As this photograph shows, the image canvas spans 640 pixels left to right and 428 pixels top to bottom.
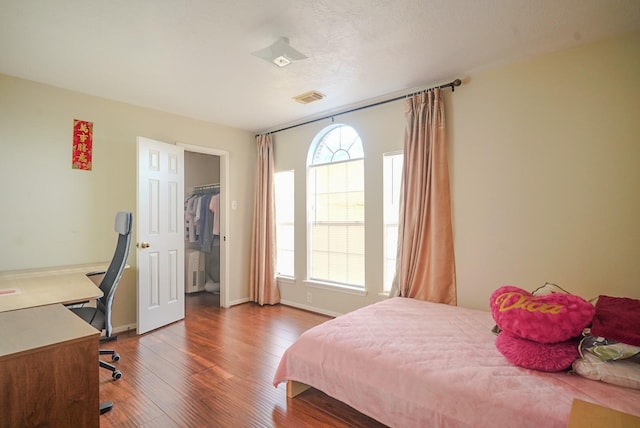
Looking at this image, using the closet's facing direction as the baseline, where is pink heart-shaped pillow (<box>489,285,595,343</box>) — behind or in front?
in front

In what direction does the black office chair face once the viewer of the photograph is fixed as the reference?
facing to the left of the viewer

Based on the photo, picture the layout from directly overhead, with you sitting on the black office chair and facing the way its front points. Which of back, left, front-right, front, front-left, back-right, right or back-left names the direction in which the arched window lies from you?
back

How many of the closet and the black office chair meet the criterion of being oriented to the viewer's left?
1

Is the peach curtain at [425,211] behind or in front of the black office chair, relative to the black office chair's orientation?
behind

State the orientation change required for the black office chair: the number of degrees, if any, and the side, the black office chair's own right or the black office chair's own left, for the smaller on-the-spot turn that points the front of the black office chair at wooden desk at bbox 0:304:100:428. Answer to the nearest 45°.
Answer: approximately 90° to the black office chair's own left

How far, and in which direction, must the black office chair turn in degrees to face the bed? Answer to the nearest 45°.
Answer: approximately 135° to its left

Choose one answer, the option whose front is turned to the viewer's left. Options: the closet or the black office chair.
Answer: the black office chair

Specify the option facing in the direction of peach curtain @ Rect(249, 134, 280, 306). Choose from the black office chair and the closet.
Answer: the closet
